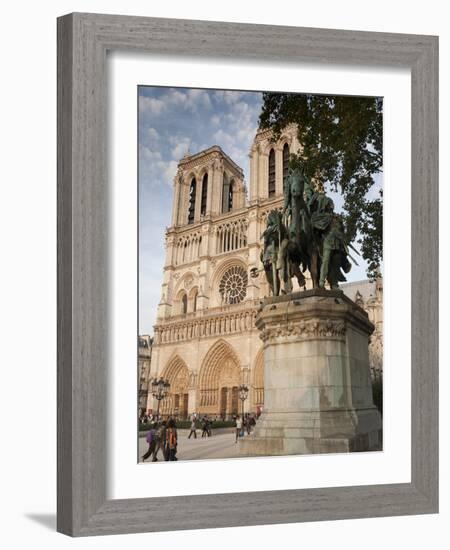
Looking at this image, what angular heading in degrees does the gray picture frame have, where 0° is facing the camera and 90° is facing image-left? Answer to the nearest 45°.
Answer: approximately 315°
